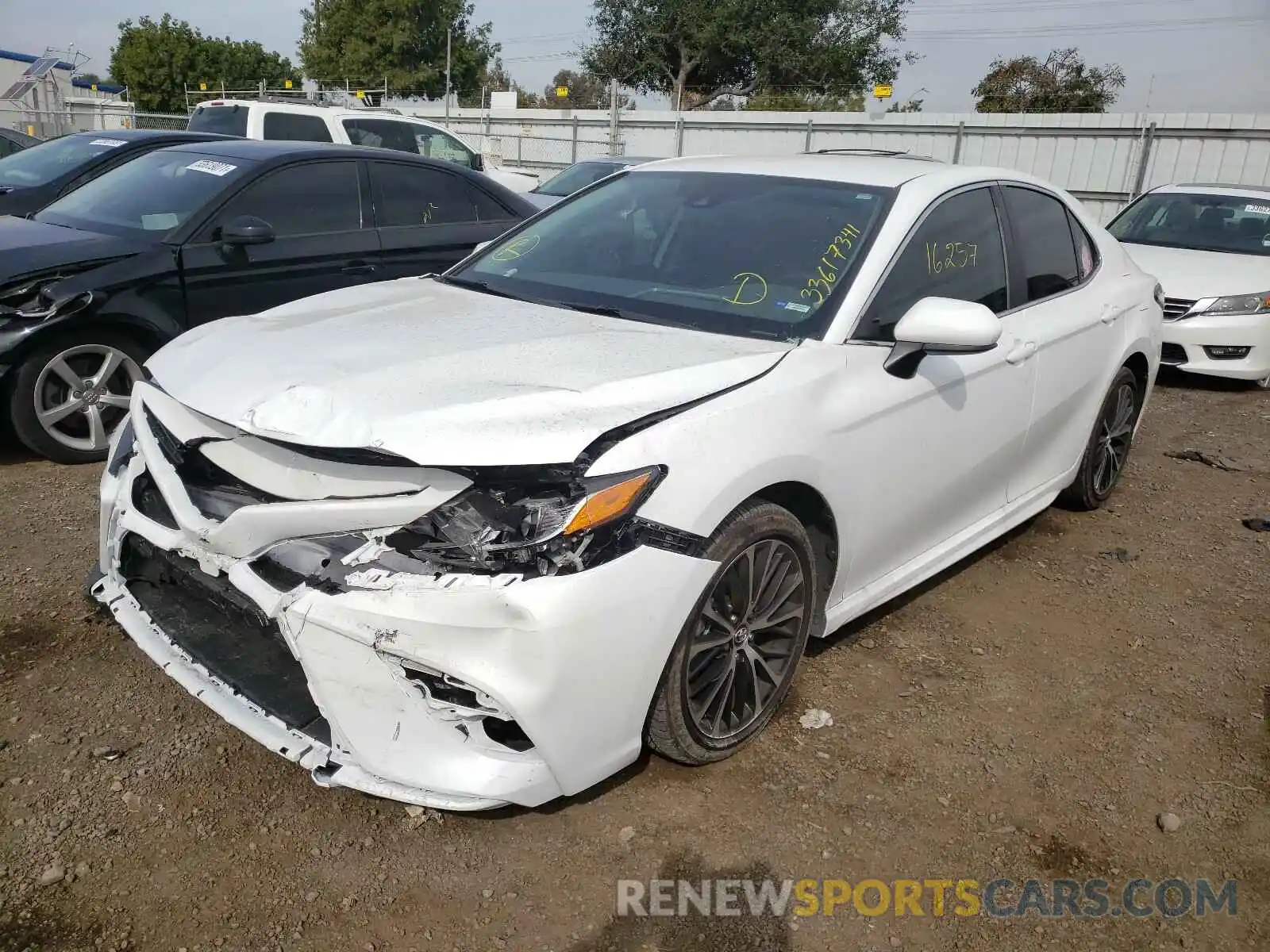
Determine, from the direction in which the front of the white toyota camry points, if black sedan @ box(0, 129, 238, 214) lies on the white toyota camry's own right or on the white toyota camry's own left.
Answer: on the white toyota camry's own right

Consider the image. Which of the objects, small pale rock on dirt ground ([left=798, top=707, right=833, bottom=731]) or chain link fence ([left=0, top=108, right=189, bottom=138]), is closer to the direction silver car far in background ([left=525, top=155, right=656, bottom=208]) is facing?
the small pale rock on dirt ground

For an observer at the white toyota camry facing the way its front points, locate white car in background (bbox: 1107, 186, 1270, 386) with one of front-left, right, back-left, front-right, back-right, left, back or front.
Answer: back

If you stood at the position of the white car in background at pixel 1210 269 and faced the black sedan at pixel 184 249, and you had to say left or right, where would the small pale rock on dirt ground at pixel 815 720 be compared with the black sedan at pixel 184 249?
left

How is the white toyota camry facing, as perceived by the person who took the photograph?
facing the viewer and to the left of the viewer

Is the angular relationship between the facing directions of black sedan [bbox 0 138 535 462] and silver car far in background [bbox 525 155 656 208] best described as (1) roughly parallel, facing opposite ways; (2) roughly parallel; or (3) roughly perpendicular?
roughly parallel

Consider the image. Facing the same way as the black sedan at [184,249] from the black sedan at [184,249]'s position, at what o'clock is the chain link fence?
The chain link fence is roughly at 4 o'clock from the black sedan.

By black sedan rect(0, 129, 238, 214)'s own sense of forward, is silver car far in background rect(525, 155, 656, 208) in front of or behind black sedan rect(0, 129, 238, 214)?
behind

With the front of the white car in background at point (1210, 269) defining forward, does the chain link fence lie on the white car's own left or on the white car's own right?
on the white car's own right

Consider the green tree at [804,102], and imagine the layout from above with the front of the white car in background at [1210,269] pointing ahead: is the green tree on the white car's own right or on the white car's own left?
on the white car's own right

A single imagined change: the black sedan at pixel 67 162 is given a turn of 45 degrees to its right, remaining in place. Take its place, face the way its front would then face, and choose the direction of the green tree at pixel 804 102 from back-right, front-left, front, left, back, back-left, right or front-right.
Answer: back-right

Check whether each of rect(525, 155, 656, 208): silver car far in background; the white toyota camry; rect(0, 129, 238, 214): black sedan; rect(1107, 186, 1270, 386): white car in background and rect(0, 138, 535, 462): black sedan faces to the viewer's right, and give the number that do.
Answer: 0

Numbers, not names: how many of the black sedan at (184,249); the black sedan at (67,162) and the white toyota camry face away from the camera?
0

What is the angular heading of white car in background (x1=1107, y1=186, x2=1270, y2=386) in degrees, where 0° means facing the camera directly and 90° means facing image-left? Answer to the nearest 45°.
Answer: approximately 45°

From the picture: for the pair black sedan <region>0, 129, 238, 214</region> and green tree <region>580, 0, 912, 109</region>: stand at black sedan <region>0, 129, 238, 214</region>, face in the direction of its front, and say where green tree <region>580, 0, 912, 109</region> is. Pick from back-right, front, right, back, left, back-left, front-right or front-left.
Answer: back

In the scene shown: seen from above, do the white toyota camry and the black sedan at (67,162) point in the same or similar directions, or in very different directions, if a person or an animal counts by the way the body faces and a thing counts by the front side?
same or similar directions
